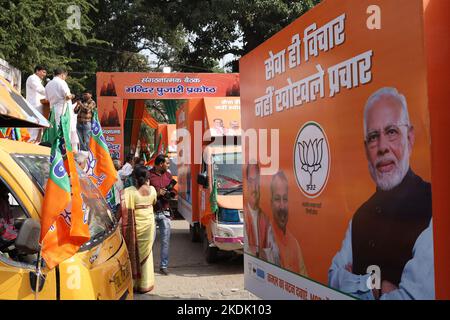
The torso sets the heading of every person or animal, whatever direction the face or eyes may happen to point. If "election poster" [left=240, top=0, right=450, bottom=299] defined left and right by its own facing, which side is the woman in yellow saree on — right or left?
on its right

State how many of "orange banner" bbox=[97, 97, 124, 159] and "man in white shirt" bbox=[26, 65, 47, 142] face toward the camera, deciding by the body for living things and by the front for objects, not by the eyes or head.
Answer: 1

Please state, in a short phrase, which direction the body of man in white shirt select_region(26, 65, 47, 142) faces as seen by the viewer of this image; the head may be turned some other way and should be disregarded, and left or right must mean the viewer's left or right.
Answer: facing to the right of the viewer

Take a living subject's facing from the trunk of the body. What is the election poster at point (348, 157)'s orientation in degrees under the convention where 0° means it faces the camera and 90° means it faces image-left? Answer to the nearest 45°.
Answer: approximately 45°

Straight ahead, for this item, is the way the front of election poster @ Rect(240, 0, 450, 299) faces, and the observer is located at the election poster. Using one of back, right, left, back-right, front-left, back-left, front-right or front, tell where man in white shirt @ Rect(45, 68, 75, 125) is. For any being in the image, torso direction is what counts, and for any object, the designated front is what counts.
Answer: right
